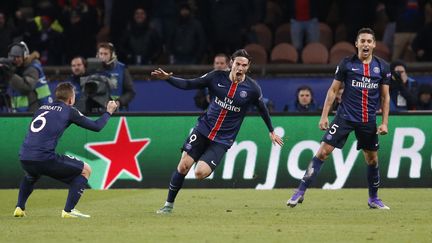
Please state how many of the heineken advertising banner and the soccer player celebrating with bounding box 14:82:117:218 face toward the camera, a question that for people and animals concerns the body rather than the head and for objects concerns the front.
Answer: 1

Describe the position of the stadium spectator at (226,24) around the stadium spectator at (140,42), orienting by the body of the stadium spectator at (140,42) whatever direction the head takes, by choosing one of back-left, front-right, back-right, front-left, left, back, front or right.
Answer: left

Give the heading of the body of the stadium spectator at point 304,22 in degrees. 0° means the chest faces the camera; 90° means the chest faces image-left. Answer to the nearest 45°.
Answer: approximately 0°

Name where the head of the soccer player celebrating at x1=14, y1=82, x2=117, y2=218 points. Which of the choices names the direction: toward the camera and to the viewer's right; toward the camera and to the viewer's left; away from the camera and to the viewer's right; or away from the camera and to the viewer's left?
away from the camera and to the viewer's right

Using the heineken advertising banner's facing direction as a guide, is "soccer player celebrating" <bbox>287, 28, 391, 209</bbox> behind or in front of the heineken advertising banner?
in front

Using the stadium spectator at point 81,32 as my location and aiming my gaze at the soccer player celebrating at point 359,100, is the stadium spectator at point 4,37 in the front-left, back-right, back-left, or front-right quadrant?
back-right

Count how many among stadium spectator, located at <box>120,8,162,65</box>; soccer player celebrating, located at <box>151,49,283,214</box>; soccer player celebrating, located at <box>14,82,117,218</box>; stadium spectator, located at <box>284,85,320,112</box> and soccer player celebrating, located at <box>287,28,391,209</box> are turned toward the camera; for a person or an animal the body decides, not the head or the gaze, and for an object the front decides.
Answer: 4

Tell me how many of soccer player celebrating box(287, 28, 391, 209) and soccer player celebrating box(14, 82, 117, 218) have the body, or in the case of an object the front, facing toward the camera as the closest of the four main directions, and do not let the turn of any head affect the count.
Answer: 1

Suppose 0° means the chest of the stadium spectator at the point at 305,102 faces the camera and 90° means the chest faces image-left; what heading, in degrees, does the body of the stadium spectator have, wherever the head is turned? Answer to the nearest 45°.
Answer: approximately 0°
